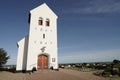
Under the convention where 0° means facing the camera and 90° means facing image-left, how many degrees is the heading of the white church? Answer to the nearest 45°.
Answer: approximately 0°

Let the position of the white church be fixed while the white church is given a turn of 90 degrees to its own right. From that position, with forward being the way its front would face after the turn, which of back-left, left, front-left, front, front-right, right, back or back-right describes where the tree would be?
front
